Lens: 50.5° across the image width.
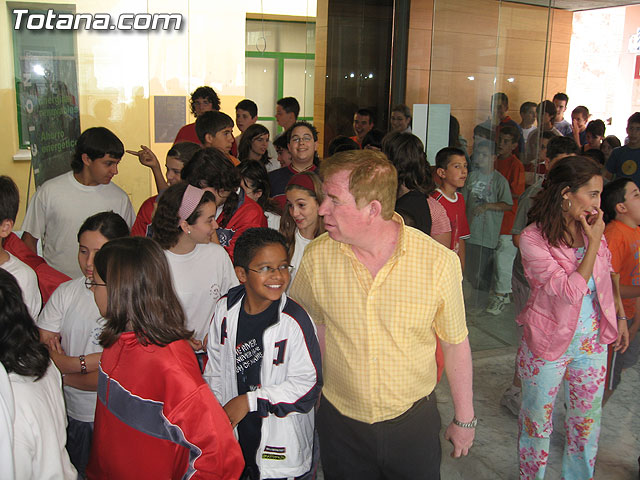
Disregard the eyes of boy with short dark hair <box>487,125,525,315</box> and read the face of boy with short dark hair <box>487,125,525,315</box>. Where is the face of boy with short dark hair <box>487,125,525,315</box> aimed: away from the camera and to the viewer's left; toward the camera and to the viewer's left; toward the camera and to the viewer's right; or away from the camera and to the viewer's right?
toward the camera and to the viewer's left

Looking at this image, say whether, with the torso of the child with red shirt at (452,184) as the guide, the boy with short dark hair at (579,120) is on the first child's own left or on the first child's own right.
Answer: on the first child's own left

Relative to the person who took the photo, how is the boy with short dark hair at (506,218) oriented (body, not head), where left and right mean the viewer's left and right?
facing the viewer and to the left of the viewer

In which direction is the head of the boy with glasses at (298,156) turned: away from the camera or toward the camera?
toward the camera

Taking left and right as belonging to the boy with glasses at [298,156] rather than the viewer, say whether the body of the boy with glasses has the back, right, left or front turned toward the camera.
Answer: front

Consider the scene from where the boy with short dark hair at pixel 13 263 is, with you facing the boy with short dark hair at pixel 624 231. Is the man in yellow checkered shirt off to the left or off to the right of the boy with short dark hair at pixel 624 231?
right

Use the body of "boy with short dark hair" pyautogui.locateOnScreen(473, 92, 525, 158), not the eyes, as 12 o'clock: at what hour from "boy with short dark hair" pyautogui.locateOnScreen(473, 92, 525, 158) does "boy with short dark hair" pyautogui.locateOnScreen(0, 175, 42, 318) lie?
"boy with short dark hair" pyautogui.locateOnScreen(0, 175, 42, 318) is roughly at 1 o'clock from "boy with short dark hair" pyautogui.locateOnScreen(473, 92, 525, 158).

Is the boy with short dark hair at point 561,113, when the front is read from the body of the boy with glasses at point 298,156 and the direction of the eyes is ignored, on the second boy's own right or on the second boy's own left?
on the second boy's own left

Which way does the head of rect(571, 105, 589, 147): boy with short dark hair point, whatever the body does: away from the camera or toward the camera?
toward the camera

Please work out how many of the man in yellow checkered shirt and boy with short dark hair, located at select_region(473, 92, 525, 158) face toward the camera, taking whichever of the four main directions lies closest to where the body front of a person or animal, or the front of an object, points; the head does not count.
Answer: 2

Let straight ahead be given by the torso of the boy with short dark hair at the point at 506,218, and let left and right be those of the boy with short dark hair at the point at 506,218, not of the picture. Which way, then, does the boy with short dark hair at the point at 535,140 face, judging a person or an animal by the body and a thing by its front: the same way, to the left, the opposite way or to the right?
the same way

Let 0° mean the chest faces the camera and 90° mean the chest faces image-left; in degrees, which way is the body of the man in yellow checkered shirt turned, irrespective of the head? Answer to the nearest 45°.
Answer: approximately 0°

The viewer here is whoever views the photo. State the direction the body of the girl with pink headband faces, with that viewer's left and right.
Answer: facing the viewer and to the right of the viewer

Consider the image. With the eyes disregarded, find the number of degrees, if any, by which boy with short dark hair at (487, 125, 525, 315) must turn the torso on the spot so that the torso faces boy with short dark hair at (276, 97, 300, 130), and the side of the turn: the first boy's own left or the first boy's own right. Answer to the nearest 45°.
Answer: approximately 45° to the first boy's own right
